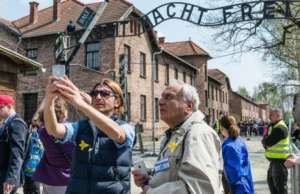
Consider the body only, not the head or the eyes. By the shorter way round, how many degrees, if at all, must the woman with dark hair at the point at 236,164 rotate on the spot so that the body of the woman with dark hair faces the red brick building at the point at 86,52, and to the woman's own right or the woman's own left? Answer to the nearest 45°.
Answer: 0° — they already face it

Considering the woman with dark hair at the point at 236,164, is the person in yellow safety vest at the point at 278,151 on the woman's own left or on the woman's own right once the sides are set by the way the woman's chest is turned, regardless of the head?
on the woman's own right

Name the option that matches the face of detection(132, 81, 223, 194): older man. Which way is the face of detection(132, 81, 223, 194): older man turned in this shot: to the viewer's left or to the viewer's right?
to the viewer's left

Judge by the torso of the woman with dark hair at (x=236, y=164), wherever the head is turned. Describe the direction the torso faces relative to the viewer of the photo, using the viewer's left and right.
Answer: facing away from the viewer and to the left of the viewer

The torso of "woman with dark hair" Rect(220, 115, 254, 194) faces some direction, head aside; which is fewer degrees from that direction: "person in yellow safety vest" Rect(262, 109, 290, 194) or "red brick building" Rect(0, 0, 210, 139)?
the red brick building

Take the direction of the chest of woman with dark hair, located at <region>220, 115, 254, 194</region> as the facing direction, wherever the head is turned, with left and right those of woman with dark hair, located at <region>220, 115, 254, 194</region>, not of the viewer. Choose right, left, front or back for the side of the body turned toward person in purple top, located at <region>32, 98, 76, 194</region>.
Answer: left

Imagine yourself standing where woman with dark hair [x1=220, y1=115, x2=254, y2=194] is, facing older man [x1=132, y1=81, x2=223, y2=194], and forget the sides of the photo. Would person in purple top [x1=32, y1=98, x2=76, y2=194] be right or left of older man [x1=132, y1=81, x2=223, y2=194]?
right
